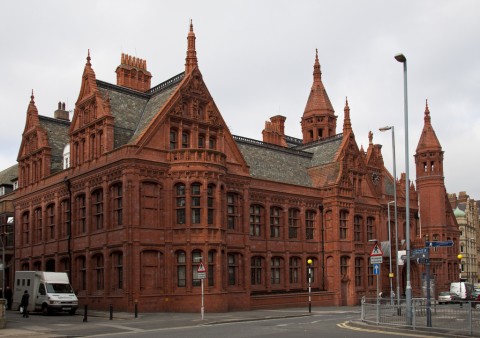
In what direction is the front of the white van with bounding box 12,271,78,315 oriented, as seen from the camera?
facing the viewer and to the right of the viewer

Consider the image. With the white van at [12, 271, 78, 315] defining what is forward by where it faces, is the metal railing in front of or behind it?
in front
